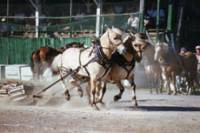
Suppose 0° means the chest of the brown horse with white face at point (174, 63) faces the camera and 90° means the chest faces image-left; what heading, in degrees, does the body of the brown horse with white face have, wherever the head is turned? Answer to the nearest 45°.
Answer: approximately 45°

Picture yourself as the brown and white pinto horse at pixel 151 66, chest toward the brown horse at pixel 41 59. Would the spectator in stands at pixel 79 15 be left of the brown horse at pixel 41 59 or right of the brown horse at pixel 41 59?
right

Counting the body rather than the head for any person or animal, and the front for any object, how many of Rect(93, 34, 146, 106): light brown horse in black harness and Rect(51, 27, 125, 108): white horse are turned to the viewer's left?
0

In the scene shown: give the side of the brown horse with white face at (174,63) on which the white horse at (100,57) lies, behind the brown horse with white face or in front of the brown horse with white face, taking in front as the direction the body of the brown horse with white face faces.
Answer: in front

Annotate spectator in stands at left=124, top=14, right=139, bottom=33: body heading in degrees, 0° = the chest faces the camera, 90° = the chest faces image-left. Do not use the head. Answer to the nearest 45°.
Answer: approximately 45°

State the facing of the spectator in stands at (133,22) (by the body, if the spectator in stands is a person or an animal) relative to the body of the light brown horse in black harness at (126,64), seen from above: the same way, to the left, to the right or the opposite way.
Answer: to the right

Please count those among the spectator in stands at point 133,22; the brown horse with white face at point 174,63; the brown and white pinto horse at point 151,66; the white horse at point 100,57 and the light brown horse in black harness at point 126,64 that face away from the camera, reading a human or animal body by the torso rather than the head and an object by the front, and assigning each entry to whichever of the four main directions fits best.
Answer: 0

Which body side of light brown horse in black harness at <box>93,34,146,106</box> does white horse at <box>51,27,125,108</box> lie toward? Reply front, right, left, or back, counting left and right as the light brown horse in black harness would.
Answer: right

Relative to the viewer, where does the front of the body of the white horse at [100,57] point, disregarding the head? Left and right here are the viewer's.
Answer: facing the viewer and to the right of the viewer

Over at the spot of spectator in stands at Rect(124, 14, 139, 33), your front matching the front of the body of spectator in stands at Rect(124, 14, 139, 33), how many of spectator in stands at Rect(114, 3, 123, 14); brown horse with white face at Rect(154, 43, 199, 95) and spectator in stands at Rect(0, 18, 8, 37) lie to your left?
1

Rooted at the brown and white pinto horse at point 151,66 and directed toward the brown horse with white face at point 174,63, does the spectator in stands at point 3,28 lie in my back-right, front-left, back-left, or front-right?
back-left

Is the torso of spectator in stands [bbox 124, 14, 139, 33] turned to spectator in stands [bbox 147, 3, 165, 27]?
no

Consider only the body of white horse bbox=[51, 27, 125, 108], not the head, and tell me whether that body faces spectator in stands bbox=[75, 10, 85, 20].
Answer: no
